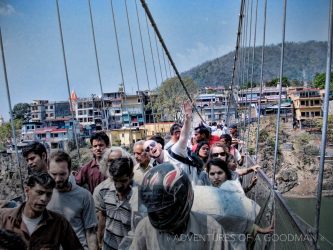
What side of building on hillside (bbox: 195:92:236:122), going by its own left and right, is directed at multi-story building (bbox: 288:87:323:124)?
left

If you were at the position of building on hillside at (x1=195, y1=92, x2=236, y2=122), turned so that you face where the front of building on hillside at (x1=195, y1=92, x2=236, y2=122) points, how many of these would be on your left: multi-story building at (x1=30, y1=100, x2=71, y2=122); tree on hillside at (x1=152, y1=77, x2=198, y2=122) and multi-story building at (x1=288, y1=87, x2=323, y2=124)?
1

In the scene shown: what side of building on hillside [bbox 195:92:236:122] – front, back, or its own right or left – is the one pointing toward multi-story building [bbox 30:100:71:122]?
right

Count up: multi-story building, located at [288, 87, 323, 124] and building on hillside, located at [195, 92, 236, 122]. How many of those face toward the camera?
2

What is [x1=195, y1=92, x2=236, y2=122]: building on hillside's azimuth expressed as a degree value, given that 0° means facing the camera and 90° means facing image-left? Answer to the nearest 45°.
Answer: approximately 0°

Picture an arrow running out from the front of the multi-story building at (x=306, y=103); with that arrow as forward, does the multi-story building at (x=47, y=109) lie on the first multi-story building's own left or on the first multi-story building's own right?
on the first multi-story building's own right

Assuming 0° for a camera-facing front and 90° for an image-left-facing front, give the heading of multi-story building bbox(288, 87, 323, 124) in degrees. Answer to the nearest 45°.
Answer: approximately 0°
